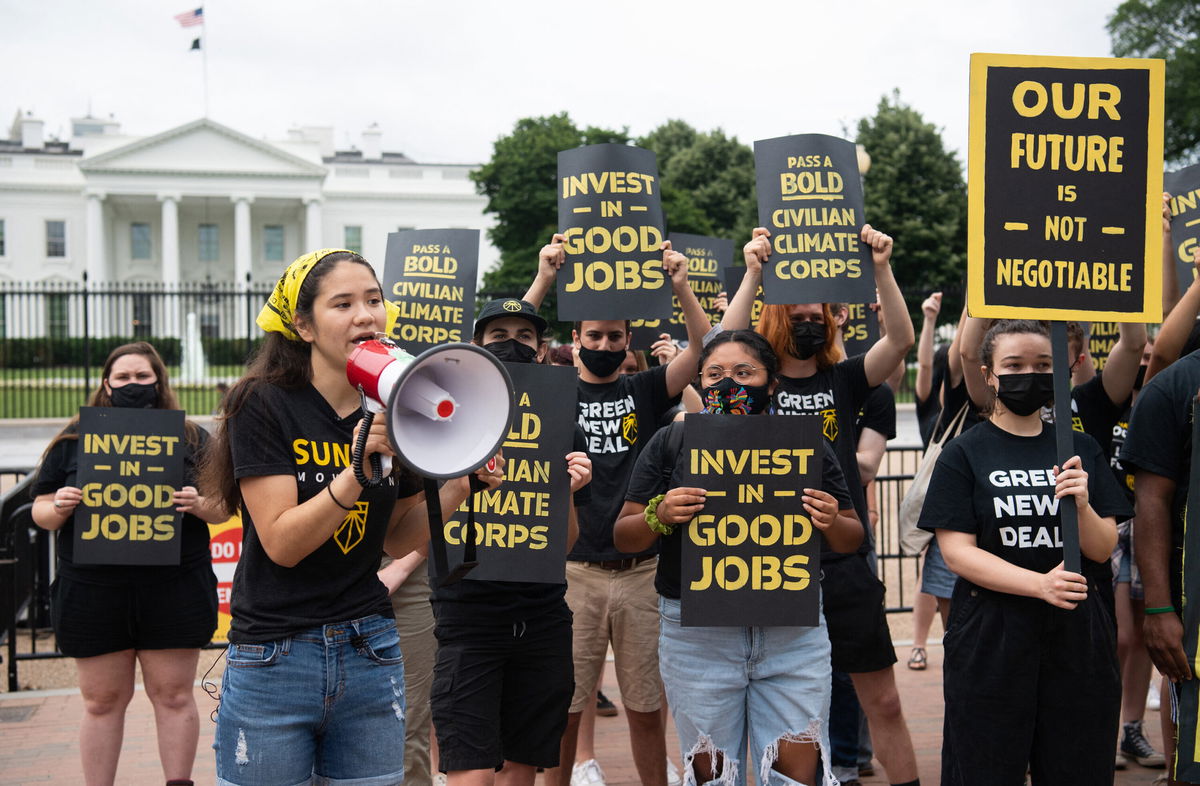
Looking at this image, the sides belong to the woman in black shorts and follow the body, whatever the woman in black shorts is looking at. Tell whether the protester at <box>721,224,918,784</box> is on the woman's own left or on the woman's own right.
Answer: on the woman's own left

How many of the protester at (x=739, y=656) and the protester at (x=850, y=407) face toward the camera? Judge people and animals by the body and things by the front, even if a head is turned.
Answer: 2

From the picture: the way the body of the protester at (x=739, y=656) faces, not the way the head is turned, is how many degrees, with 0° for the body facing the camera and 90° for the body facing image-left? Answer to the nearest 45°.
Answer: approximately 0°

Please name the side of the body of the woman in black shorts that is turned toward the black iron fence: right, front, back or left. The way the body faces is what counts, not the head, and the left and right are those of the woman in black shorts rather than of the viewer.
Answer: back

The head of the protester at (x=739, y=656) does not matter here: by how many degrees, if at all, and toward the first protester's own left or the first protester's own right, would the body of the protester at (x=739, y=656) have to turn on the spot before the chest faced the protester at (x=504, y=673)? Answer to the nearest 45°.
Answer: approximately 90° to the first protester's own right

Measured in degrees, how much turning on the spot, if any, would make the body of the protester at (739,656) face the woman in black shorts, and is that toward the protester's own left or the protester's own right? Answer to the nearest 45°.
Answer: approximately 90° to the protester's own right

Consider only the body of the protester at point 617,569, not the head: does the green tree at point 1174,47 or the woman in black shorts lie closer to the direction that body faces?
the woman in black shorts

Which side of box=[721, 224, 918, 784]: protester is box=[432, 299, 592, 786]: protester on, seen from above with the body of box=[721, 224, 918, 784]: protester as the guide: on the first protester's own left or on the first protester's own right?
on the first protester's own right
